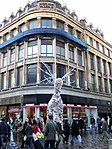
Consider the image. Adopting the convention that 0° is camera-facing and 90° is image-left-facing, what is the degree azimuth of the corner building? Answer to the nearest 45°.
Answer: approximately 0°
